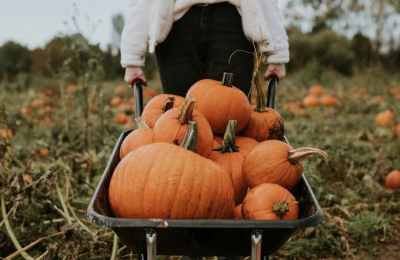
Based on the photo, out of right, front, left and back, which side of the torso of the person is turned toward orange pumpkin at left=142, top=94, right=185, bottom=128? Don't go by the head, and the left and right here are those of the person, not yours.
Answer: front

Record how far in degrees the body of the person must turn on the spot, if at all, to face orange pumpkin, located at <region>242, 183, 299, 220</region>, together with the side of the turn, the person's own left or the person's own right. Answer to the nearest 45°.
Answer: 0° — they already face it

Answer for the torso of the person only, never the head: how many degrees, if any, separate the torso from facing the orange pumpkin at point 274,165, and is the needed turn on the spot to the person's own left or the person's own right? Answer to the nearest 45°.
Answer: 0° — they already face it

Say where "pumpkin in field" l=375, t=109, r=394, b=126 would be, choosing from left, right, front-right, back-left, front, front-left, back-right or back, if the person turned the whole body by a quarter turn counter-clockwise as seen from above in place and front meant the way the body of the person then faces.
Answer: front-left

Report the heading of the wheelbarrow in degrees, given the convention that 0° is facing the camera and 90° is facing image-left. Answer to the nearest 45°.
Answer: approximately 0°

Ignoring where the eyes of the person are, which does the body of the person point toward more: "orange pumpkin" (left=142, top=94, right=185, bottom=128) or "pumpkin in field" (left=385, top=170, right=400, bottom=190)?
the orange pumpkin
